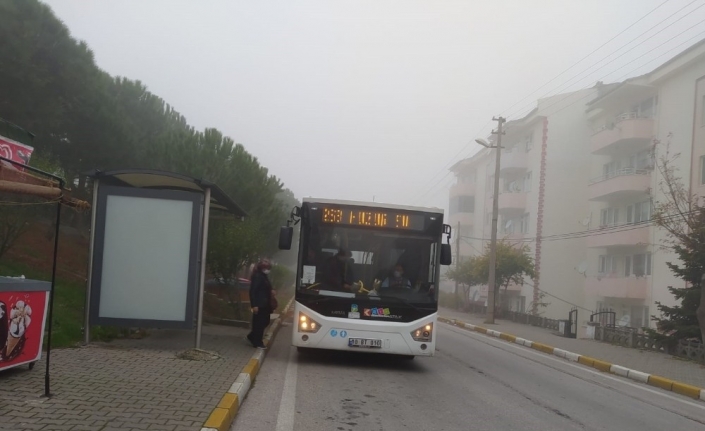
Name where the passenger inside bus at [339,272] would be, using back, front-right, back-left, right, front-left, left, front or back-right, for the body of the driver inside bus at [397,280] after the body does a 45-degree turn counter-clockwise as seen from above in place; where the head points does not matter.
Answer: back-right

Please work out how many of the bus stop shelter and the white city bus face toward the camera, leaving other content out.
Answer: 1

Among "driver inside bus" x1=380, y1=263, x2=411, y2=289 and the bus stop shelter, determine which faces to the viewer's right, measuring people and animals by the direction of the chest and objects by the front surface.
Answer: the bus stop shelter

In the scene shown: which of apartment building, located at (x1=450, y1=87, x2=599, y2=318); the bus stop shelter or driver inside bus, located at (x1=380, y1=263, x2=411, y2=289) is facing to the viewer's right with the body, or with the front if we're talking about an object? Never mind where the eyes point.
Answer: the bus stop shelter

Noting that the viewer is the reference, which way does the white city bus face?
facing the viewer

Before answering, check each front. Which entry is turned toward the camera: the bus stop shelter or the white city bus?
the white city bus

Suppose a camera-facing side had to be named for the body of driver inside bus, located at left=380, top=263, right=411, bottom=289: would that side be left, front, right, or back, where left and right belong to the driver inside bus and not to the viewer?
front

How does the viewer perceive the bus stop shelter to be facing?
facing to the right of the viewer

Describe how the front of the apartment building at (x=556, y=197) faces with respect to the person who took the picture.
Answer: facing the viewer and to the left of the viewer

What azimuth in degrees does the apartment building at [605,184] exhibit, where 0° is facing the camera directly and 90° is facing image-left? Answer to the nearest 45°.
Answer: approximately 45°
